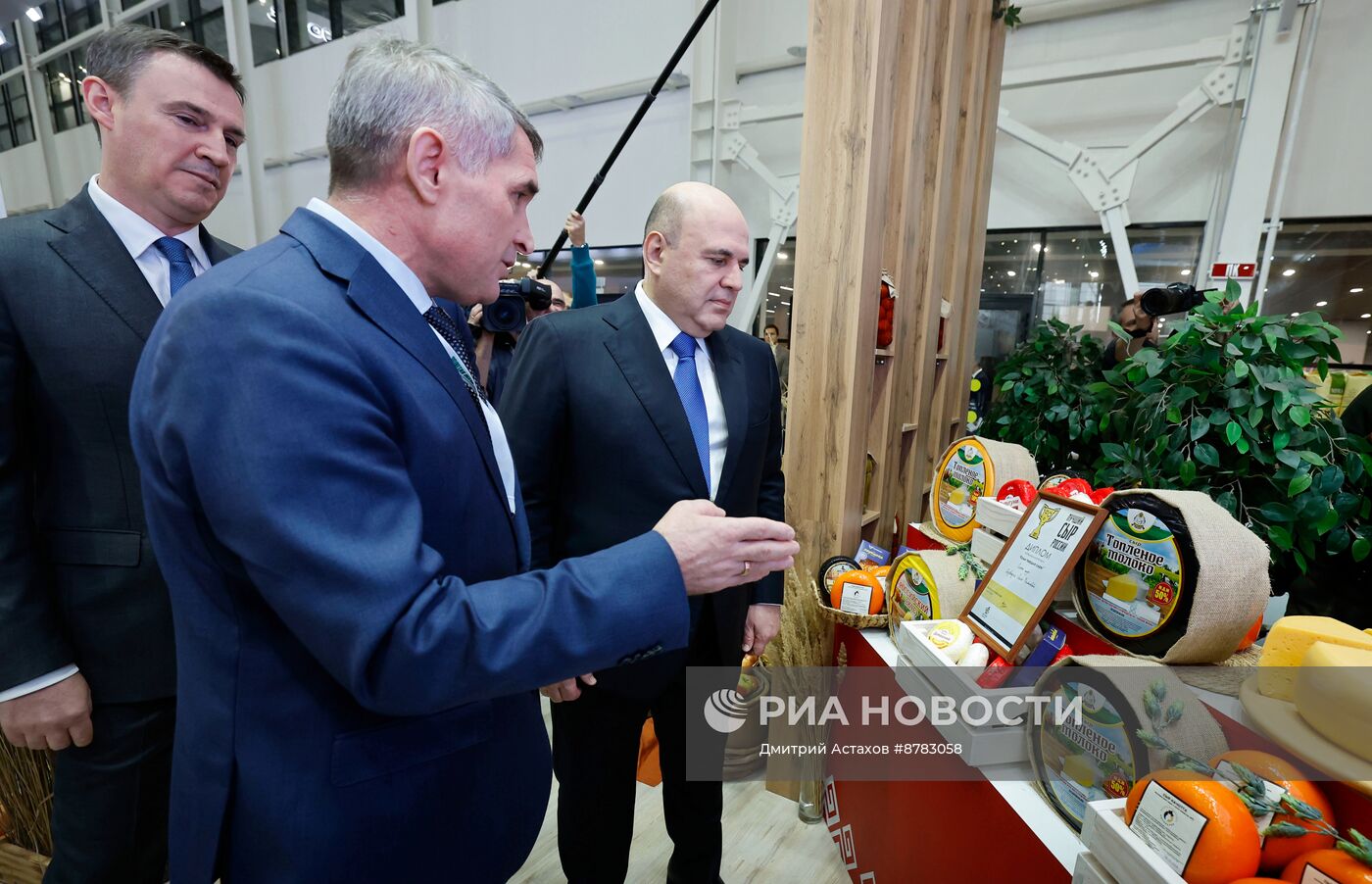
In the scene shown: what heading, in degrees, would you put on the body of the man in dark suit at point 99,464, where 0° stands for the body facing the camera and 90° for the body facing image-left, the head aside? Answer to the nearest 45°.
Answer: approximately 315°

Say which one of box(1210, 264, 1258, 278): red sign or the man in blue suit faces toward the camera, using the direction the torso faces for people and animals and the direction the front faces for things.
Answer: the red sign

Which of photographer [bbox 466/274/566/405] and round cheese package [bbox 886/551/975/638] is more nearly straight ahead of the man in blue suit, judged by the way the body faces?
the round cheese package

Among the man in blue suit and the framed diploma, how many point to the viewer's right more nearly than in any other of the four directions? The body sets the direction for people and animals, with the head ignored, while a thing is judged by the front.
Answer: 1

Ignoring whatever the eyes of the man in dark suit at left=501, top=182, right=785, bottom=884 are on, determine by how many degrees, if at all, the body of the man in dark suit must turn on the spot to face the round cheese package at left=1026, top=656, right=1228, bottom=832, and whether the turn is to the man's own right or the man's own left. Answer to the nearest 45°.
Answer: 0° — they already face it

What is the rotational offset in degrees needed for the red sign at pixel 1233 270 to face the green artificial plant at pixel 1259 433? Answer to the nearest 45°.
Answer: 0° — it already faces it

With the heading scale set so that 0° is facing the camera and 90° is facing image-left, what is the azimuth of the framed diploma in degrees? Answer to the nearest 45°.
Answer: approximately 45°

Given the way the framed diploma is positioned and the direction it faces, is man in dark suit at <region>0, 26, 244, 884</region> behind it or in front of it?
in front

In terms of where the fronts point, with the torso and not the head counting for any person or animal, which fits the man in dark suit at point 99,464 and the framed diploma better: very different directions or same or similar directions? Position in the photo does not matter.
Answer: very different directions

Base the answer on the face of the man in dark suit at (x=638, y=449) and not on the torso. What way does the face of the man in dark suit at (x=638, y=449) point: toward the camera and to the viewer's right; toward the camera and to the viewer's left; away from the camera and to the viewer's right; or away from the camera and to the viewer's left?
toward the camera and to the viewer's right

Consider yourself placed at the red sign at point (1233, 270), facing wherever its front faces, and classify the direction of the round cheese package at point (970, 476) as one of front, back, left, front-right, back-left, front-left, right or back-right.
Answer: front

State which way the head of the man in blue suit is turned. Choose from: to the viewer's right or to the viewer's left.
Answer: to the viewer's right

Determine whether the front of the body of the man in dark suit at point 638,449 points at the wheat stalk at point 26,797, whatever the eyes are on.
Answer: no

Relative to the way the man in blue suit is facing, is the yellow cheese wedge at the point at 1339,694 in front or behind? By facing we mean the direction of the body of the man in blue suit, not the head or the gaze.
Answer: in front

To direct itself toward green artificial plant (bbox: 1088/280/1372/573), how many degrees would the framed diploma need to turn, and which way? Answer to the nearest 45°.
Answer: approximately 180°

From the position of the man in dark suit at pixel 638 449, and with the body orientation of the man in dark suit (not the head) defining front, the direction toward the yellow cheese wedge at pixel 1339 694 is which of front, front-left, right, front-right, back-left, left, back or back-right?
front

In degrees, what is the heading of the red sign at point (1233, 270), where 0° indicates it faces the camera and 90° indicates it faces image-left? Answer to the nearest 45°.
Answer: approximately 0°

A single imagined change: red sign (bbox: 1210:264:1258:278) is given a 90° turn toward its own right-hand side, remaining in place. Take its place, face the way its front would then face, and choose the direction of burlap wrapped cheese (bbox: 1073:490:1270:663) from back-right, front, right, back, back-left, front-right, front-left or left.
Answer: left

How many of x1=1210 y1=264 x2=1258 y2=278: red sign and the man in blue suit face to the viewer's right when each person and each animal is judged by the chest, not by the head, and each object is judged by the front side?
1

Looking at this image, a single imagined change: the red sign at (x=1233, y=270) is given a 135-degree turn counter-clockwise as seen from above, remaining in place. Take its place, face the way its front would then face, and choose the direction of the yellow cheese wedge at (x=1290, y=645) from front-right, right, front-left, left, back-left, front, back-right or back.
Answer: back-right

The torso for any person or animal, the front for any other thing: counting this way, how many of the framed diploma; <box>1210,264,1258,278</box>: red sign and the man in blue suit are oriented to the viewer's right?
1
